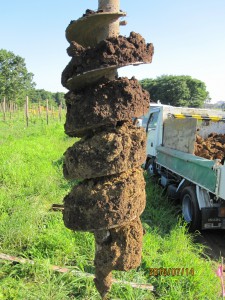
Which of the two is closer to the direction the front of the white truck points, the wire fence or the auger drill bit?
the wire fence

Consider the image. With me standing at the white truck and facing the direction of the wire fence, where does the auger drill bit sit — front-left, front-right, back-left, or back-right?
back-left

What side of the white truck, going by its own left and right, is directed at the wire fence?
front

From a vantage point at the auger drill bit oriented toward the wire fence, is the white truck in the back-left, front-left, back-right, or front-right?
front-right

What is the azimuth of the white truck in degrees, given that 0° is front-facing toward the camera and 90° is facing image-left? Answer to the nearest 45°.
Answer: approximately 135°

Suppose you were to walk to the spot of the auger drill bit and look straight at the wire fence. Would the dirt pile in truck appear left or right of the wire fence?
right

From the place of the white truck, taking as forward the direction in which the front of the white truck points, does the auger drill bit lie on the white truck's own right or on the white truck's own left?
on the white truck's own left
